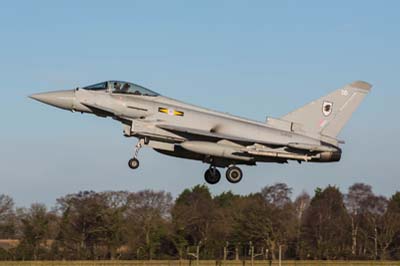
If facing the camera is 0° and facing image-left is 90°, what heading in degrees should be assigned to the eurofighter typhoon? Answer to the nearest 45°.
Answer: approximately 90°
